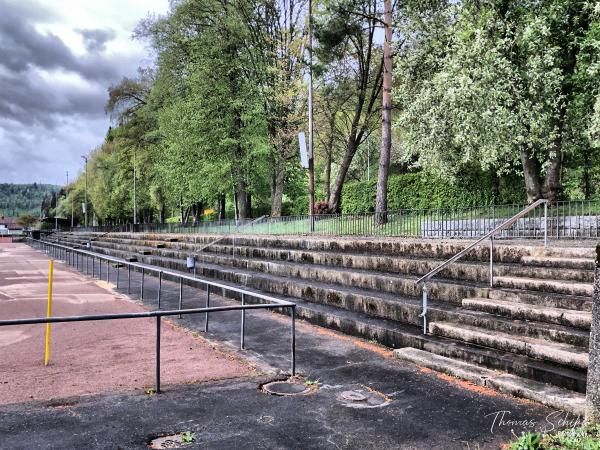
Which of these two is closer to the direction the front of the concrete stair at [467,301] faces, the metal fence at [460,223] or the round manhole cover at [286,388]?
the round manhole cover

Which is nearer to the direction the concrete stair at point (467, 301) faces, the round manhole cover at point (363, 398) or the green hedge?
the round manhole cover

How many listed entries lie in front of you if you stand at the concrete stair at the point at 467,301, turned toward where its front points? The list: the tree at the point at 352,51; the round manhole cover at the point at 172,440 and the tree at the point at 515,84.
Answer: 1

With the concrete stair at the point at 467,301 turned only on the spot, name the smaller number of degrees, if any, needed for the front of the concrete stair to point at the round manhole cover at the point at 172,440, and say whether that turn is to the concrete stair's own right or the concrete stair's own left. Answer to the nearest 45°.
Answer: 0° — it already faces it

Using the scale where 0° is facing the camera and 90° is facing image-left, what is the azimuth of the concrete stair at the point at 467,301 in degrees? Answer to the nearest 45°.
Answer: approximately 45°

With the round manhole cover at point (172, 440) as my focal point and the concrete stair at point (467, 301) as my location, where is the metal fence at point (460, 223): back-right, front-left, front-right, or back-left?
back-right

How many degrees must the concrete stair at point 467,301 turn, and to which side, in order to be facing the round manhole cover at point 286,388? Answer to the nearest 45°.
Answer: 0° — it already faces it

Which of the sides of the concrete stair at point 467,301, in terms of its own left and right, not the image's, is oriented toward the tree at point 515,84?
back

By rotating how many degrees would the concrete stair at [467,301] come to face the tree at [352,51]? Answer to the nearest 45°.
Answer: approximately 135° to its right

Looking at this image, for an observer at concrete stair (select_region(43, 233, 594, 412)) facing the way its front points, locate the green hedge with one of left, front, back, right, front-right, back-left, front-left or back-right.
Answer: back-right

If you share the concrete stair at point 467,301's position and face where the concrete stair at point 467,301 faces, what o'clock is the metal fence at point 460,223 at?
The metal fence is roughly at 5 o'clock from the concrete stair.
